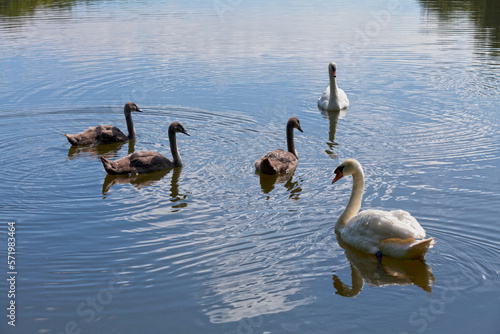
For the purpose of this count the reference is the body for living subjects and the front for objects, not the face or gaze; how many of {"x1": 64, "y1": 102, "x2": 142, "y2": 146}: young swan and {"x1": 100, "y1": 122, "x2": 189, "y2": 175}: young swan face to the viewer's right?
2

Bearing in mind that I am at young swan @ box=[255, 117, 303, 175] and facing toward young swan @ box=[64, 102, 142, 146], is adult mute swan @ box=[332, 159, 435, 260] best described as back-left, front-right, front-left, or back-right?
back-left

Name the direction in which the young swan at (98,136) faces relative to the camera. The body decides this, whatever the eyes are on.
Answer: to the viewer's right

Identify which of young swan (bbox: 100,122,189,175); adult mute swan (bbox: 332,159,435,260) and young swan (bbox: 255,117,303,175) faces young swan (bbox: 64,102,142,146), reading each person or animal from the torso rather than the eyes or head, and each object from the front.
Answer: the adult mute swan

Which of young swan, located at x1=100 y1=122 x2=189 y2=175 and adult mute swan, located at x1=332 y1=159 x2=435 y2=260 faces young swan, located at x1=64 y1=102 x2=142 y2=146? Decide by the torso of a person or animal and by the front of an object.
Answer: the adult mute swan

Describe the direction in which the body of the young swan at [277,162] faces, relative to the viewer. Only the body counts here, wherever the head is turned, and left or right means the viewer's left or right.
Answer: facing away from the viewer and to the right of the viewer

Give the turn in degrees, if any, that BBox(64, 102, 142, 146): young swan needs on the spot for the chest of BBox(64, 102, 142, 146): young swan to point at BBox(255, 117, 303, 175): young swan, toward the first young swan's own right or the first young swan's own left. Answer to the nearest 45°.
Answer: approximately 45° to the first young swan's own right

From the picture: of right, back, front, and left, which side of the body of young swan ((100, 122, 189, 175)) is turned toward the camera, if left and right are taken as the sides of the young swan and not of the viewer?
right

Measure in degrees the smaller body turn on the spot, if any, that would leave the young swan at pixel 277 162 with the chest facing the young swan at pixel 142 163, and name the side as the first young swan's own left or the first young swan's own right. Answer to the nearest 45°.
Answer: approximately 135° to the first young swan's own left

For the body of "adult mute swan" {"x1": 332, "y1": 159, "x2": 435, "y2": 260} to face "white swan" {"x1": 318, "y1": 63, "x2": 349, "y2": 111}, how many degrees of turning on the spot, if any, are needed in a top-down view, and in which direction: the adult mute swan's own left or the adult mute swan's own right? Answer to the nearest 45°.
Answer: approximately 45° to the adult mute swan's own right
